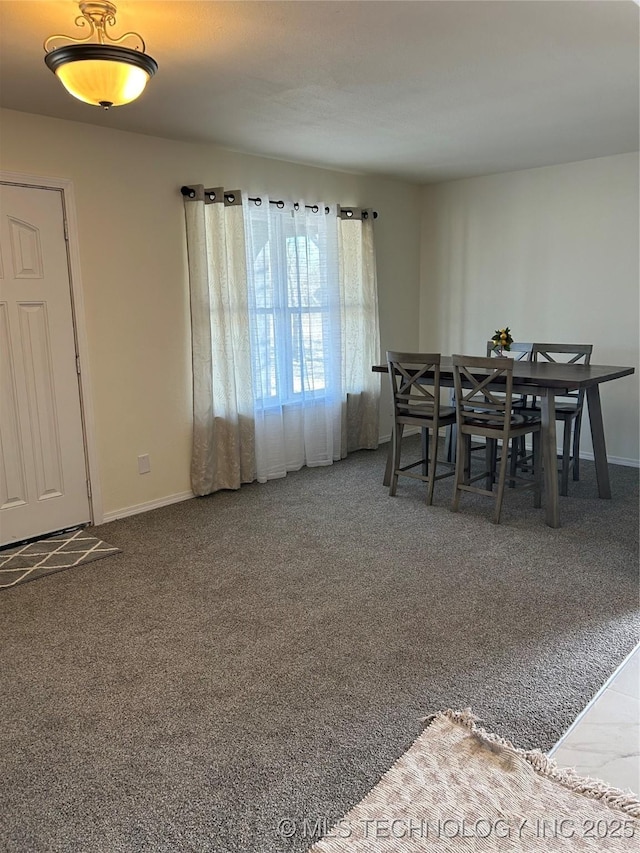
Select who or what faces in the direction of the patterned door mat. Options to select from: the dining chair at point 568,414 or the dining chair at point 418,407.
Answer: the dining chair at point 568,414

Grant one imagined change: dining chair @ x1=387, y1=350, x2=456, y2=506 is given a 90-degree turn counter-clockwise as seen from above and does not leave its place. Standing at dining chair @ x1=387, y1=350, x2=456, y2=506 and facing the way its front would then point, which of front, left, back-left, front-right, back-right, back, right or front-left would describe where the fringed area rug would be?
back-left

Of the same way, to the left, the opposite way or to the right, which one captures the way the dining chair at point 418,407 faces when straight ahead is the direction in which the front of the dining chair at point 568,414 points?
the opposite way

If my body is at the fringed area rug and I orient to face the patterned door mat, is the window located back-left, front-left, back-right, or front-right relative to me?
front-right

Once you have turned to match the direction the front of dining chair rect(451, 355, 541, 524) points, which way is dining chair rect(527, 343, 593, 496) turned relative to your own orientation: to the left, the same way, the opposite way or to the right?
the opposite way

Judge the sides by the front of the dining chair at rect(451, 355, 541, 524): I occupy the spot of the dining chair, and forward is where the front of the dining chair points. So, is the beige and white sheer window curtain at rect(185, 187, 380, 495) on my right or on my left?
on my left

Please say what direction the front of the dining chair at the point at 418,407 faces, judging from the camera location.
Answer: facing away from the viewer and to the right of the viewer

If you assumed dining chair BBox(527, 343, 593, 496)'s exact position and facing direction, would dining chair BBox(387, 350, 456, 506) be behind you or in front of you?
in front

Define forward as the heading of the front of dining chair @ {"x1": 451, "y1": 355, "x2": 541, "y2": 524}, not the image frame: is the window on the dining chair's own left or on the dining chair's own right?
on the dining chair's own left

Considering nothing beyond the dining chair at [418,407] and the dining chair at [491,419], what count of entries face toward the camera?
0

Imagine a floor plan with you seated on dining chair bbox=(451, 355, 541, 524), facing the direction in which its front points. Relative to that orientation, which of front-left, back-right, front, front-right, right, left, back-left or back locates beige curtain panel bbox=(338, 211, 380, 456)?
left

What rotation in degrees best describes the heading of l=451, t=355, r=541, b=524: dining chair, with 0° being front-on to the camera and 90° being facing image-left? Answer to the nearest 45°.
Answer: approximately 225°

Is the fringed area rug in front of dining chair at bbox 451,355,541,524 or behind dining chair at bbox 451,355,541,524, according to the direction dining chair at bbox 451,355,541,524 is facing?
behind

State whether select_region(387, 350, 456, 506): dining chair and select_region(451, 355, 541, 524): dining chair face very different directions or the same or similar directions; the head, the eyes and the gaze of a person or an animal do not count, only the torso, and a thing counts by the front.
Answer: same or similar directions

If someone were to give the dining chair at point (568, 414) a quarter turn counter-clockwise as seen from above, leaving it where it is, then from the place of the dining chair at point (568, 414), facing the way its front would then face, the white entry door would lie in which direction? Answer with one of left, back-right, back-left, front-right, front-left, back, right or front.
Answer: right

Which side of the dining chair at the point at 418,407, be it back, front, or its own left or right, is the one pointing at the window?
left
